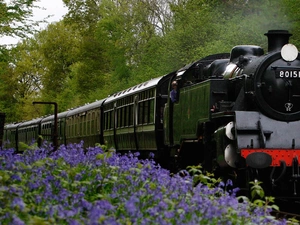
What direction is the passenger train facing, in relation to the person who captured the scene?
facing the viewer and to the right of the viewer
